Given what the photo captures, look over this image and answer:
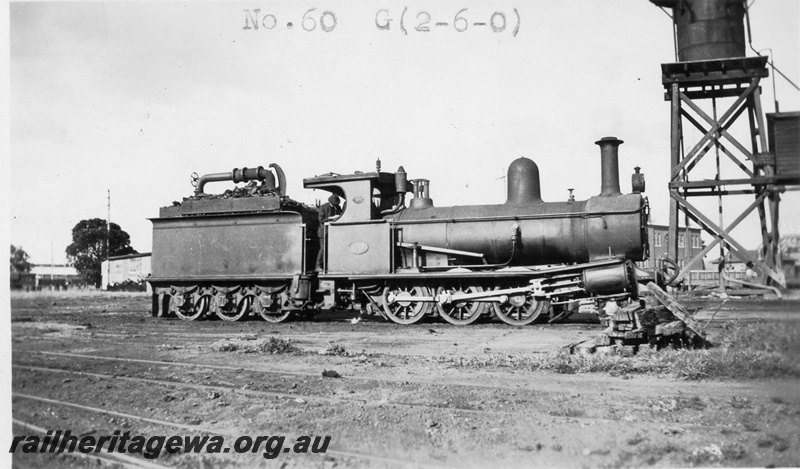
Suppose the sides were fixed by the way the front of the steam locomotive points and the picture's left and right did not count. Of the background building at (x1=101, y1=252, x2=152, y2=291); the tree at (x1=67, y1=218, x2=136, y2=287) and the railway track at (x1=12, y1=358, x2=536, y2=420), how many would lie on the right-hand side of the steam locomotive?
1

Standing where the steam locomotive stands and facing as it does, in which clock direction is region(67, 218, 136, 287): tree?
The tree is roughly at 8 o'clock from the steam locomotive.

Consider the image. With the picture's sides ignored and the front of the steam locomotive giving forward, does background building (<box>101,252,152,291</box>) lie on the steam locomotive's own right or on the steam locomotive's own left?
on the steam locomotive's own left

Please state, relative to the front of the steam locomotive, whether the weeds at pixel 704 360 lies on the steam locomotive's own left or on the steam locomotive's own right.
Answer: on the steam locomotive's own right

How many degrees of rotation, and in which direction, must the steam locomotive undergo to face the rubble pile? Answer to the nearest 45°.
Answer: approximately 45° to its right

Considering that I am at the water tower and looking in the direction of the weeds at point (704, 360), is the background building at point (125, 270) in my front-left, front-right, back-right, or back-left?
back-right

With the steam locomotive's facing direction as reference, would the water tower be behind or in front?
in front

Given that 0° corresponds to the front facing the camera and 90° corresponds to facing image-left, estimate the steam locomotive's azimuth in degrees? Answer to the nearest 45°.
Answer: approximately 270°
